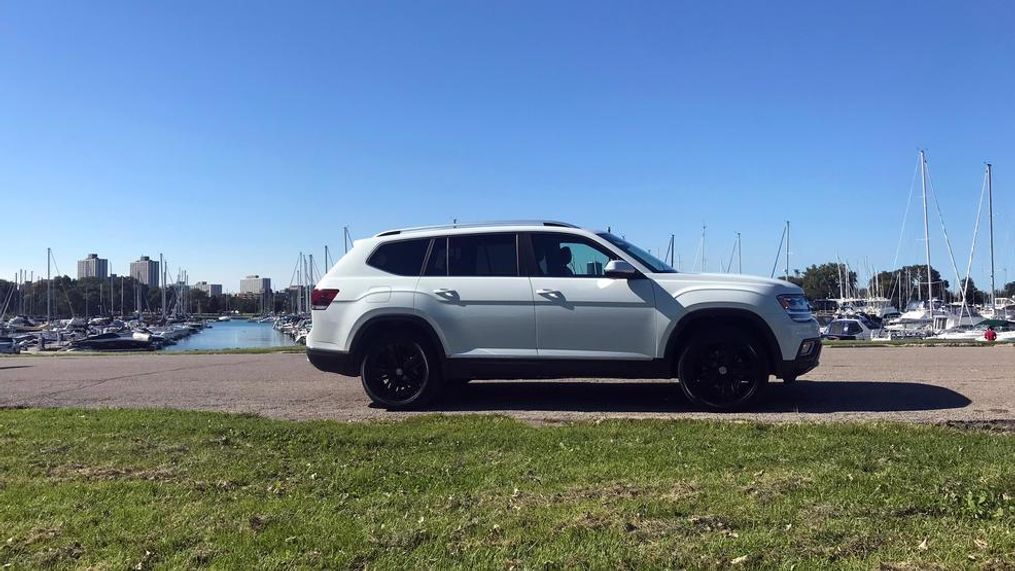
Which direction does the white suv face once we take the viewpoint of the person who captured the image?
facing to the right of the viewer
